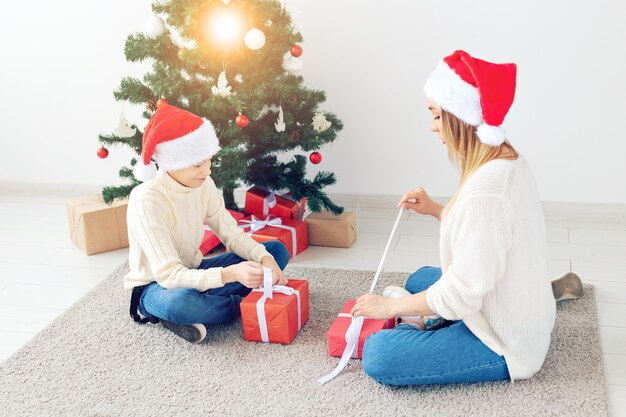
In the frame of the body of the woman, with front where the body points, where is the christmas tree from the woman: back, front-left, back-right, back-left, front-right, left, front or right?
front-right

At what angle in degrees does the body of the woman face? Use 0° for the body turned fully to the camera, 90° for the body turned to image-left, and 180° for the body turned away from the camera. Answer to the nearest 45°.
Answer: approximately 90°

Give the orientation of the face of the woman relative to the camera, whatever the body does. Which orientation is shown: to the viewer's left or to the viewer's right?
to the viewer's left

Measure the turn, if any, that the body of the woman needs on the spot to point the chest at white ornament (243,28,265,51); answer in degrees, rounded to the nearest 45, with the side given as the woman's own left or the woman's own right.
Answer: approximately 45° to the woman's own right

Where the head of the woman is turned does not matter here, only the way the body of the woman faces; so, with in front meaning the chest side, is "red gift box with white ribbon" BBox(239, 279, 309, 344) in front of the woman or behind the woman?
in front

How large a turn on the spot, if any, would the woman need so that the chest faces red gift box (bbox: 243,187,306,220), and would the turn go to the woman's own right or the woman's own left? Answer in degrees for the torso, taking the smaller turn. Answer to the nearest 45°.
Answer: approximately 45° to the woman's own right

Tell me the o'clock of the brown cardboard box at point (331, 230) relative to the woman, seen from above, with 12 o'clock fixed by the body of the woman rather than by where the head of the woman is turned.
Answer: The brown cardboard box is roughly at 2 o'clock from the woman.
